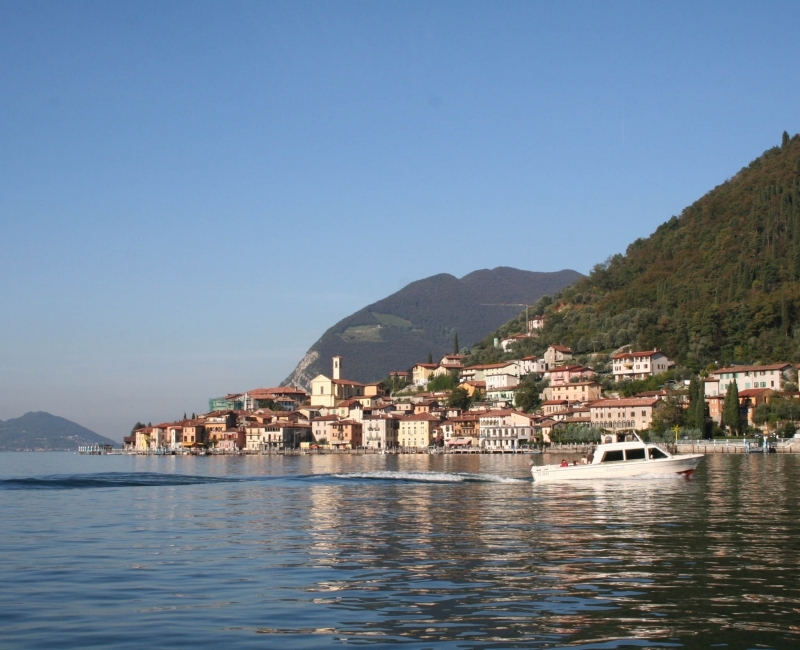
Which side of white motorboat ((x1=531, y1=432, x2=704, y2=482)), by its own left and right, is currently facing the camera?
right
